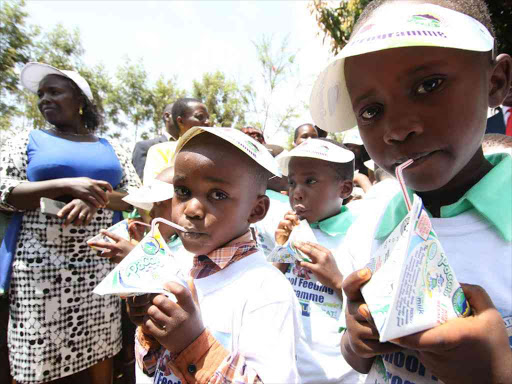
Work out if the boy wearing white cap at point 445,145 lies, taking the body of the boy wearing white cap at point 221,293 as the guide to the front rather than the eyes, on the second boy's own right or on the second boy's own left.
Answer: on the second boy's own left

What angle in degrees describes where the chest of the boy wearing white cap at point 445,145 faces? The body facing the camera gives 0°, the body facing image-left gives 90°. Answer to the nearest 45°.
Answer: approximately 45°

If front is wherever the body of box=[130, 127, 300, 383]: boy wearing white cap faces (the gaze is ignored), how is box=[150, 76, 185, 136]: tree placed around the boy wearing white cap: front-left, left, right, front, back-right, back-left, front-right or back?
back-right

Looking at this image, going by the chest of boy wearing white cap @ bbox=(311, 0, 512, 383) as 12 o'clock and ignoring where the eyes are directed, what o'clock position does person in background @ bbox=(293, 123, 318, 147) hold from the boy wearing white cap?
The person in background is roughly at 4 o'clock from the boy wearing white cap.

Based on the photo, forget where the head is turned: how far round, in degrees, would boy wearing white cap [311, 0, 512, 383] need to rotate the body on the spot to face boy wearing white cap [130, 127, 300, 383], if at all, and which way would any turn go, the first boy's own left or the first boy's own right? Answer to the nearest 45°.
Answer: approximately 45° to the first boy's own right

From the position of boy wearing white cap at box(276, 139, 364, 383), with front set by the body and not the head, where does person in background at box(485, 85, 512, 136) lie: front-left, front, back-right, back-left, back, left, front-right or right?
back

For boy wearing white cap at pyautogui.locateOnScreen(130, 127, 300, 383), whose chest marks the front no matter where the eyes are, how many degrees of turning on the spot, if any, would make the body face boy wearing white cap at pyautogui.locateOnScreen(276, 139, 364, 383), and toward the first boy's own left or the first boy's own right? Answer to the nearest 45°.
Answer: approximately 180°

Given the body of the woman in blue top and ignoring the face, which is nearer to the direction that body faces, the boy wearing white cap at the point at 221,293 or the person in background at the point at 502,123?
the boy wearing white cap

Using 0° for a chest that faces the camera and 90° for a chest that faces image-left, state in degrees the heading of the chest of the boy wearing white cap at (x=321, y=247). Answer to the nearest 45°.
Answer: approximately 45°

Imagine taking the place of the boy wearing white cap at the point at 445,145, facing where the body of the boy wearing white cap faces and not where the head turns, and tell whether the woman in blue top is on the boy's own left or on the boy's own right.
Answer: on the boy's own right

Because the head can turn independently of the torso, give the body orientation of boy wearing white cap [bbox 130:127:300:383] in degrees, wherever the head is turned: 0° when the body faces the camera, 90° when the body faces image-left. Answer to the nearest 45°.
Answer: approximately 45°

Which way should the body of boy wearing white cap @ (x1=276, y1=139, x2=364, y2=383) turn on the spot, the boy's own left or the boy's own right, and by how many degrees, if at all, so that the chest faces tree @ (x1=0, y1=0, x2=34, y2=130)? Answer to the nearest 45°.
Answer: approximately 90° to the boy's own right
